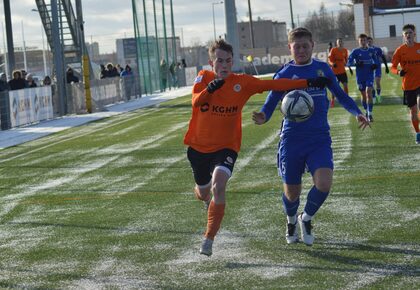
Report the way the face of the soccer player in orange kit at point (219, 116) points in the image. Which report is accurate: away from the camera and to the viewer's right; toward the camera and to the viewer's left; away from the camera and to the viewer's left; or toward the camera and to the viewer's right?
toward the camera and to the viewer's right

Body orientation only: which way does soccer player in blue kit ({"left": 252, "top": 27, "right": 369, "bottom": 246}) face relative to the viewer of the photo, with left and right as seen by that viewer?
facing the viewer

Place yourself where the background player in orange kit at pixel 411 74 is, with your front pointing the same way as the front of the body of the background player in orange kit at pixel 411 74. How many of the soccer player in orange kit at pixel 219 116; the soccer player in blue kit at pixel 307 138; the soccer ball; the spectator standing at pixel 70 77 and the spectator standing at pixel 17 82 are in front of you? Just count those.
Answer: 3

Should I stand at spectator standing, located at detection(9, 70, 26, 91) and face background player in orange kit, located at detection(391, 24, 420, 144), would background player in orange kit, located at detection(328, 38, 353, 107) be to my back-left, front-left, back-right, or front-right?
front-left

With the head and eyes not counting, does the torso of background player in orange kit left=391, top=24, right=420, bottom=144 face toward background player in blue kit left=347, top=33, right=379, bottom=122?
no

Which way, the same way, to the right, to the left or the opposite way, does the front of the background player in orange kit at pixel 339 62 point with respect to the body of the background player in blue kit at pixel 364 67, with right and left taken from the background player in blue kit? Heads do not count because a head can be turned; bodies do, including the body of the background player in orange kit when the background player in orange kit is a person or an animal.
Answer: the same way

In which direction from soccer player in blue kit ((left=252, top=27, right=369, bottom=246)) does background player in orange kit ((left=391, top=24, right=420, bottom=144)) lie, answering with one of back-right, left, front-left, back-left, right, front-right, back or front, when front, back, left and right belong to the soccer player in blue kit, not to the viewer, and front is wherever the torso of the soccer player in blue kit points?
back

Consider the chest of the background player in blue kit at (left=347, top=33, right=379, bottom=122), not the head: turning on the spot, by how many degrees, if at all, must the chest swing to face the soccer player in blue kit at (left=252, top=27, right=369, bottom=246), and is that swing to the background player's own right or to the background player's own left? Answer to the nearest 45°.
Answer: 0° — they already face them

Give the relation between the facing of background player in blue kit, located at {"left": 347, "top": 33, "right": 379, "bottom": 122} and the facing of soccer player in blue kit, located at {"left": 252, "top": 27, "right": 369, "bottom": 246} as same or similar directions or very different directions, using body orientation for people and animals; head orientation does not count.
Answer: same or similar directions

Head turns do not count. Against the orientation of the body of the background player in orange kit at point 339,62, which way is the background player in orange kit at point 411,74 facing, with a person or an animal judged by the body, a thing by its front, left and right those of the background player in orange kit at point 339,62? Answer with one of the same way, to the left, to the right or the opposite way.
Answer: the same way

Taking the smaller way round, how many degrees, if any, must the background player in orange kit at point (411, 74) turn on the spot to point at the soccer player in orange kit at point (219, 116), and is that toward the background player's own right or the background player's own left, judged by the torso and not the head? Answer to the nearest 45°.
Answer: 0° — they already face them

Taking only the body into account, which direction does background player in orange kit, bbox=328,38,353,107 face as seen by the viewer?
toward the camera

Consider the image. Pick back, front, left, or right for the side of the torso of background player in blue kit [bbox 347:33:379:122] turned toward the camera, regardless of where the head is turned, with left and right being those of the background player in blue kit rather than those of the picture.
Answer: front

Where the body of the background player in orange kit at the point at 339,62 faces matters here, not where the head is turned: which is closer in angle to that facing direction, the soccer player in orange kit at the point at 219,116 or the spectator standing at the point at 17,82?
the soccer player in orange kit

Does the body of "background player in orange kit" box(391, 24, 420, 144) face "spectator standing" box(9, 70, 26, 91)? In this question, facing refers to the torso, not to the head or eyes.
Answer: no
